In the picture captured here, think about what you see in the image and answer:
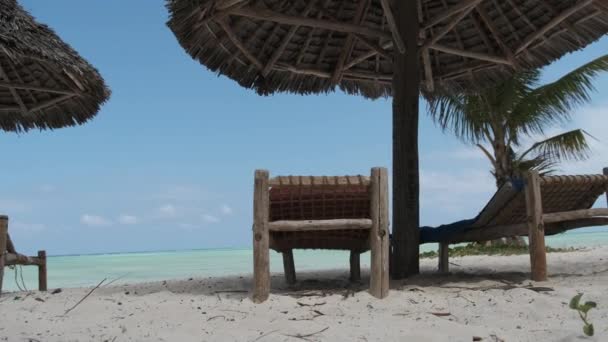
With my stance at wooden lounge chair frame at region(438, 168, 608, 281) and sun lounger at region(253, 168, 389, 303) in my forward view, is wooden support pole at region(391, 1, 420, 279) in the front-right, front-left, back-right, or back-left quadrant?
front-right

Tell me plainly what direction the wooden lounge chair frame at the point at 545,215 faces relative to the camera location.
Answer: facing away from the viewer and to the left of the viewer

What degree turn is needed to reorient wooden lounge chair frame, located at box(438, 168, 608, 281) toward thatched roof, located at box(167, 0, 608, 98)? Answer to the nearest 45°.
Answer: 0° — it already faces it

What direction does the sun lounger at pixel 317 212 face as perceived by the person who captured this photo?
facing away from the viewer

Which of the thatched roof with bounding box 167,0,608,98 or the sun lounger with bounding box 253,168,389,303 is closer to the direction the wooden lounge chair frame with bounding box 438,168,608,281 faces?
the thatched roof

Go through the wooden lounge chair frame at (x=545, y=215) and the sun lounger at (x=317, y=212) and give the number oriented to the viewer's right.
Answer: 0

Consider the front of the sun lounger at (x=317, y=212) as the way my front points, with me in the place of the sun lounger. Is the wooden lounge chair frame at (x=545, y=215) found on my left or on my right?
on my right

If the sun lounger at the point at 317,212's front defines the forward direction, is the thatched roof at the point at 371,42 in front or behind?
in front

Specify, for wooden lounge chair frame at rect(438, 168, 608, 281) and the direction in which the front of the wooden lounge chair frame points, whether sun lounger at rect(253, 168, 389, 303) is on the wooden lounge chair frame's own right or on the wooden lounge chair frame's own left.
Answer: on the wooden lounge chair frame's own left

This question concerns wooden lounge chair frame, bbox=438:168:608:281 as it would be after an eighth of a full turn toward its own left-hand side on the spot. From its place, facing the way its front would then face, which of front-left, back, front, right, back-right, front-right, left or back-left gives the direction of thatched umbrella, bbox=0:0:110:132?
front
